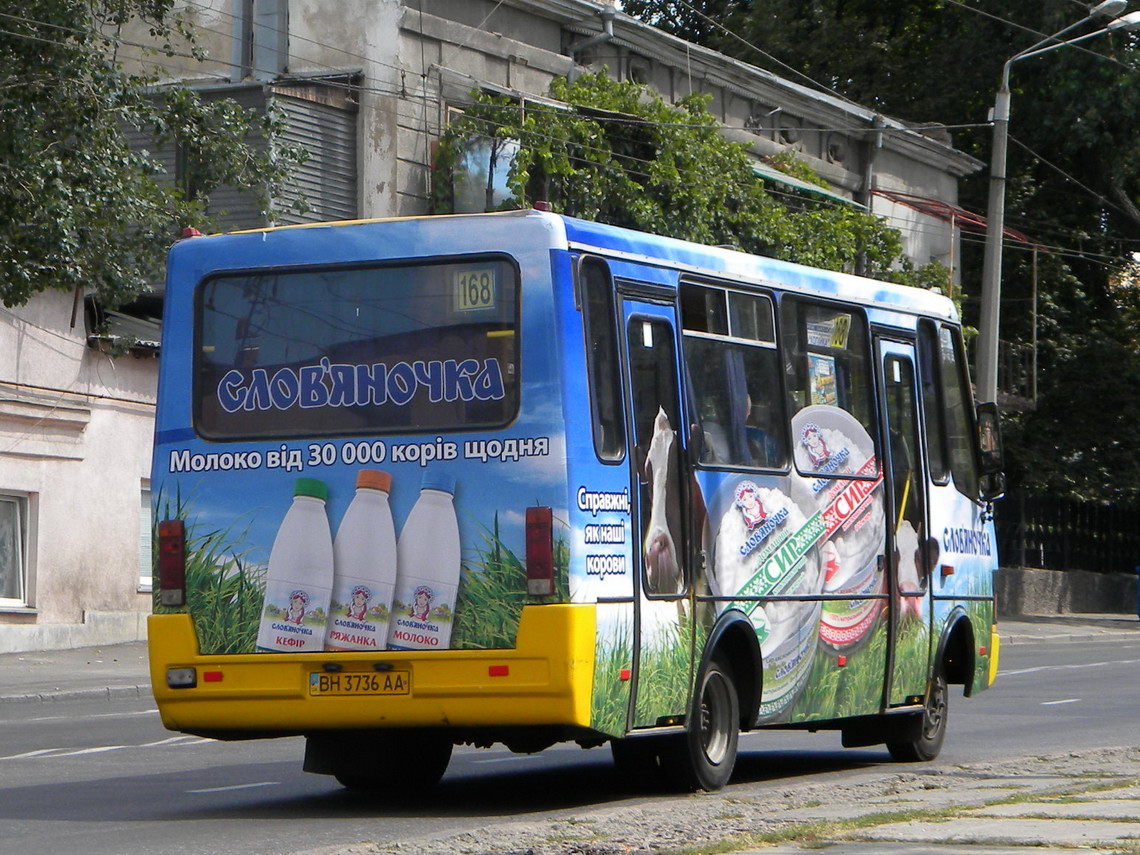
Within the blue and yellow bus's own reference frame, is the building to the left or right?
on its left

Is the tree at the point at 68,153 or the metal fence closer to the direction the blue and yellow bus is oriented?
the metal fence

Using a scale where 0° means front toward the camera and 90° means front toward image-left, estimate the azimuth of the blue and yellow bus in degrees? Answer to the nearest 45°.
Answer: approximately 225°

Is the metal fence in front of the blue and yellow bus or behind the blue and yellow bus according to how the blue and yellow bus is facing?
in front

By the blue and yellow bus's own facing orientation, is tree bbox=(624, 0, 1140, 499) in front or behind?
in front

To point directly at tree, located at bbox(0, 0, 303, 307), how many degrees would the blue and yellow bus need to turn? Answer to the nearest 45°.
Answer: approximately 90° to its left
